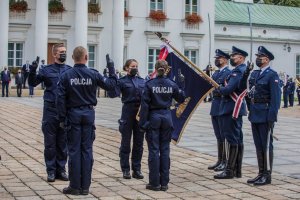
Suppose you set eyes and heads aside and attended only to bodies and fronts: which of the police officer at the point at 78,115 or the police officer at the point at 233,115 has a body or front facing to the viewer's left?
the police officer at the point at 233,115

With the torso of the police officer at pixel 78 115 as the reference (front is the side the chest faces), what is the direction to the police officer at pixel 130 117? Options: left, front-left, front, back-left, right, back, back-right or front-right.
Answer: front-right

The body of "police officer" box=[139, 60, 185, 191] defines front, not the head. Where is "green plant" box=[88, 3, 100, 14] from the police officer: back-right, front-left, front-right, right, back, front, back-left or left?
front

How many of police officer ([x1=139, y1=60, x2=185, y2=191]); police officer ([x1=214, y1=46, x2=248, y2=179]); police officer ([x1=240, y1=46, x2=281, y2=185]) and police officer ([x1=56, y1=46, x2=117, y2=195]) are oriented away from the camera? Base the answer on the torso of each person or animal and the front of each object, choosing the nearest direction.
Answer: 2

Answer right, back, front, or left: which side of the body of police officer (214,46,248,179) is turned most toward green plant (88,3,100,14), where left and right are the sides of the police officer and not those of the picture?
right

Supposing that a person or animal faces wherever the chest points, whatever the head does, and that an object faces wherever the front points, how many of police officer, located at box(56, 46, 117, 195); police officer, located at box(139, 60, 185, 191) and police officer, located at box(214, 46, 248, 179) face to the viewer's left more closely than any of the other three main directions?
1

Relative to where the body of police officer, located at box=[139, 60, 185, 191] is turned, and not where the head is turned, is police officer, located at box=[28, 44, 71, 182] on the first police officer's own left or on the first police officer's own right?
on the first police officer's own left

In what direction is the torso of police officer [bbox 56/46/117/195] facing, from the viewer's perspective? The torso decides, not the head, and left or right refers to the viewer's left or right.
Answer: facing away from the viewer

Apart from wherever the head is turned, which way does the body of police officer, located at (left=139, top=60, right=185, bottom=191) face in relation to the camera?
away from the camera

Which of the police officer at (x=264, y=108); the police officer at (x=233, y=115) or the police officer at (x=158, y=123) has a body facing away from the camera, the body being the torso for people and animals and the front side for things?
the police officer at (x=158, y=123)

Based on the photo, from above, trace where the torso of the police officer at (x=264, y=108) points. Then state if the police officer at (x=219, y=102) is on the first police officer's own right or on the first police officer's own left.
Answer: on the first police officer's own right

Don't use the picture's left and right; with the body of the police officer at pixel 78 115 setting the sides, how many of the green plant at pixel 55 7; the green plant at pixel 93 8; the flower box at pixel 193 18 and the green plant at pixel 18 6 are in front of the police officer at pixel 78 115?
4

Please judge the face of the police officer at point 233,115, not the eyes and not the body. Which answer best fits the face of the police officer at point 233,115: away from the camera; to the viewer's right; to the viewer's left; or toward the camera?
to the viewer's left

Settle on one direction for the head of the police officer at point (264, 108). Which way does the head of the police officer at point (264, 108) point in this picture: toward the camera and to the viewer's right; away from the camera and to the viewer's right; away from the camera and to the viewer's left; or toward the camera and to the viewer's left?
toward the camera and to the viewer's left

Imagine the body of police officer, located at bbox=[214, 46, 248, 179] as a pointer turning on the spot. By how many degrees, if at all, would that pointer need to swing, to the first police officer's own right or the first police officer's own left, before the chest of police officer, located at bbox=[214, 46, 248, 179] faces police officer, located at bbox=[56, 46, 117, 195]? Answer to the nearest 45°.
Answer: approximately 45° to the first police officer's own left

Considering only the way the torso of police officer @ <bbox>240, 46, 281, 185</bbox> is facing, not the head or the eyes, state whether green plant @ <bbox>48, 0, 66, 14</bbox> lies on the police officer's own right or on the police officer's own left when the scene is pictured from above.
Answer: on the police officer's own right
